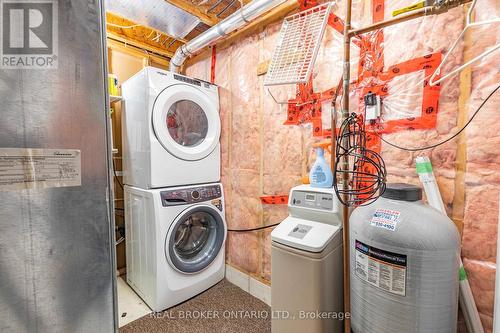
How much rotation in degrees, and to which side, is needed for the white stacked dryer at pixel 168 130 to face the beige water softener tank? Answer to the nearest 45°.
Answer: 0° — it already faces it

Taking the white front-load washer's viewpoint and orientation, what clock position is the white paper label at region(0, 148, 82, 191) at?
The white paper label is roughly at 2 o'clock from the white front-load washer.

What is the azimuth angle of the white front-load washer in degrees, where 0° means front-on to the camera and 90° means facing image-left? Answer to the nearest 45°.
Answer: approximately 315°
